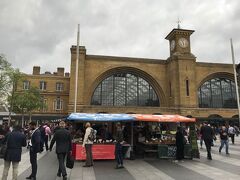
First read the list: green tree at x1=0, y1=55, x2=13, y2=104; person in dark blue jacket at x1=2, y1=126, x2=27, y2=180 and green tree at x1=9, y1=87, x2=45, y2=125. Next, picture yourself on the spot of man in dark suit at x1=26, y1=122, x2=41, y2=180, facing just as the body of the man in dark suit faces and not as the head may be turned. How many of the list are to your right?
2

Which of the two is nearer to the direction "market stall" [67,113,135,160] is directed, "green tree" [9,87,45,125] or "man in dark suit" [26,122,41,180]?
the man in dark suit

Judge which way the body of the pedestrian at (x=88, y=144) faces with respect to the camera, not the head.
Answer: to the viewer's left

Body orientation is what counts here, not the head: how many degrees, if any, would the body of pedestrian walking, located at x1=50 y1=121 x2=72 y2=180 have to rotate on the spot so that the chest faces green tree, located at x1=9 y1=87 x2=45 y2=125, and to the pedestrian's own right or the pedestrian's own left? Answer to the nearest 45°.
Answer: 0° — they already face it

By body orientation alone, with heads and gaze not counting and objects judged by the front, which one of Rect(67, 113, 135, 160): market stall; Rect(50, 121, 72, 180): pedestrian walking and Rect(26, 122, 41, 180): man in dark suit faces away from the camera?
the pedestrian walking

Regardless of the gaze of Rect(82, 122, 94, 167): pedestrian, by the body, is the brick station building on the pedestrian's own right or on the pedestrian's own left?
on the pedestrian's own right
